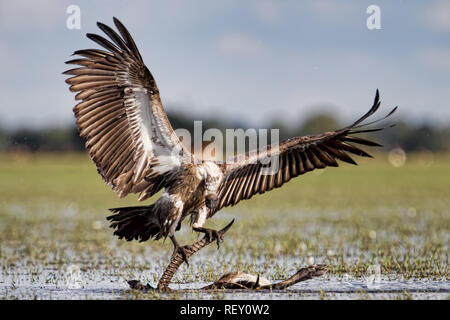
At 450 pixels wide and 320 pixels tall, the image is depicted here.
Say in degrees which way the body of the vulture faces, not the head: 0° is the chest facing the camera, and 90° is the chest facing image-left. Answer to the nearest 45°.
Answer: approximately 315°
